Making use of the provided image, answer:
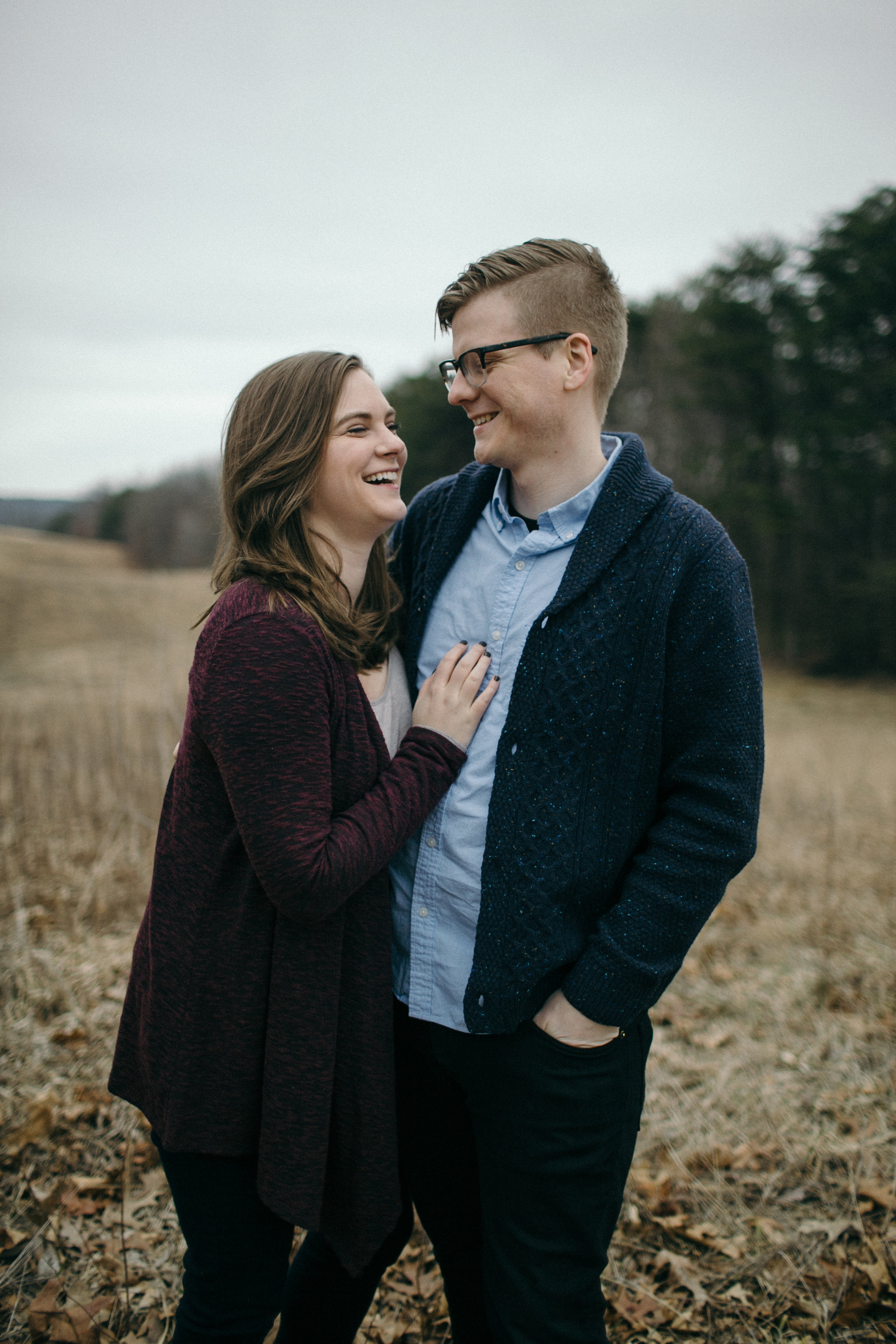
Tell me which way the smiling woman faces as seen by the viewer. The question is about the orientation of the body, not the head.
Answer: to the viewer's right

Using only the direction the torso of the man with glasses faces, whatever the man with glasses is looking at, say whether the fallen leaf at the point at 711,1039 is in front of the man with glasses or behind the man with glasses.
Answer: behind

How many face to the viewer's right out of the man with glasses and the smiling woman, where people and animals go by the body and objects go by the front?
1

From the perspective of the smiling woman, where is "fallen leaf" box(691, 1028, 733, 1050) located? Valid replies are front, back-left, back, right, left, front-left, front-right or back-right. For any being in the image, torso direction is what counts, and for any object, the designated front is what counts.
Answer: front-left
